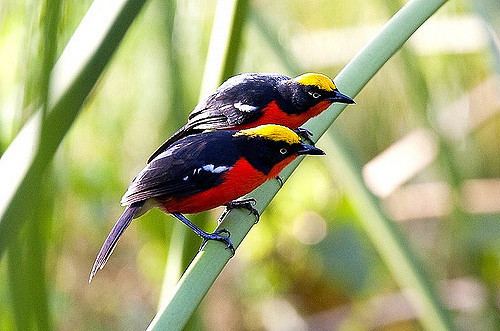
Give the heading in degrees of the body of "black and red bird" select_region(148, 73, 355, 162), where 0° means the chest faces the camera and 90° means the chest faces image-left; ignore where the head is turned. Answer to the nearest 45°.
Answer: approximately 270°

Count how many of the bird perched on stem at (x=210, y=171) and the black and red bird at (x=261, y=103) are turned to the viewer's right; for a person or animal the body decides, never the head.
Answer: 2

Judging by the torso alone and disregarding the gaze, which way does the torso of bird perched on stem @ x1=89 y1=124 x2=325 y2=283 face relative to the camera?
to the viewer's right
